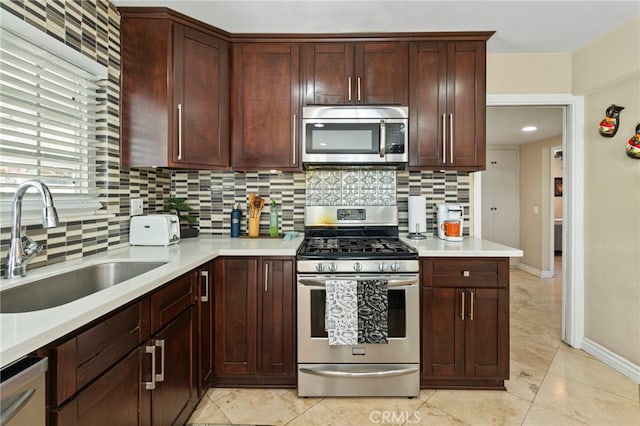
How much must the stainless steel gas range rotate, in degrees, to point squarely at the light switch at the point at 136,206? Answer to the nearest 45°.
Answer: approximately 90° to its right

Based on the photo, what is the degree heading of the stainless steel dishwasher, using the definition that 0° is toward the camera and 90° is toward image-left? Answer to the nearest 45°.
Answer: approximately 315°

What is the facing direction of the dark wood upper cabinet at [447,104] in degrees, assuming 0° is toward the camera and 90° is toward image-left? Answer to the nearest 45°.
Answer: approximately 0°

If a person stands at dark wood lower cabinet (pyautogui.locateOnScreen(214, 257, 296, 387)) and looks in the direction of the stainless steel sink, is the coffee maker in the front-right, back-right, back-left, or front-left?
back-left

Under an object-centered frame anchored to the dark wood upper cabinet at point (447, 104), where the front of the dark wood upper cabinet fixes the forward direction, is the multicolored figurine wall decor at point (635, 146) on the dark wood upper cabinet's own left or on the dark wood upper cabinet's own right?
on the dark wood upper cabinet's own left

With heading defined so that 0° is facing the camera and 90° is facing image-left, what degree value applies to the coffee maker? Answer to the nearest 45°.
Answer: approximately 0°

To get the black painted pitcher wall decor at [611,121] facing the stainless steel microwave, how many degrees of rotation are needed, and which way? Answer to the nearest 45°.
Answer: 0° — it already faces it

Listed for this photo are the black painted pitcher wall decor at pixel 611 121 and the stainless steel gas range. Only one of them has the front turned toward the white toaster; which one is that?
the black painted pitcher wall decor
